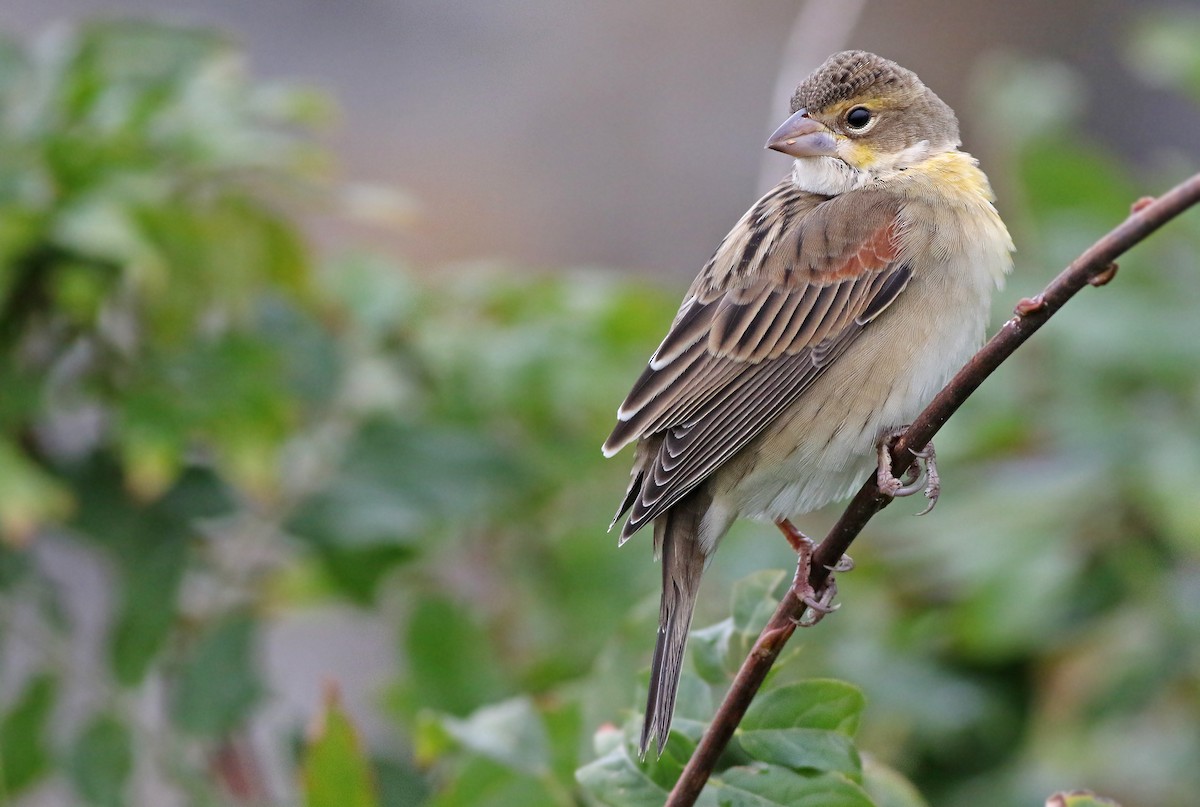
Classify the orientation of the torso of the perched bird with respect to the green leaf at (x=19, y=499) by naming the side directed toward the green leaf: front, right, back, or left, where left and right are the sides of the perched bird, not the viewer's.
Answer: left

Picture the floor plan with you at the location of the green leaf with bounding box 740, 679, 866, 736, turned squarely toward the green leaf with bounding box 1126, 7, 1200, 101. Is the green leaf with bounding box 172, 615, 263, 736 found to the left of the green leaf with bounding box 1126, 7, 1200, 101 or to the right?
left

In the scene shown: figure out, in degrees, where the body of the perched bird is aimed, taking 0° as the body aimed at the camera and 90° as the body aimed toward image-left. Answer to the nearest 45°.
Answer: approximately 270°

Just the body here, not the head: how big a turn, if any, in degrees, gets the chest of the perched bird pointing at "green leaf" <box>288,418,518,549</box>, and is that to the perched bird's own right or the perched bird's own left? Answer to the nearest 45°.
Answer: approximately 135° to the perched bird's own left
